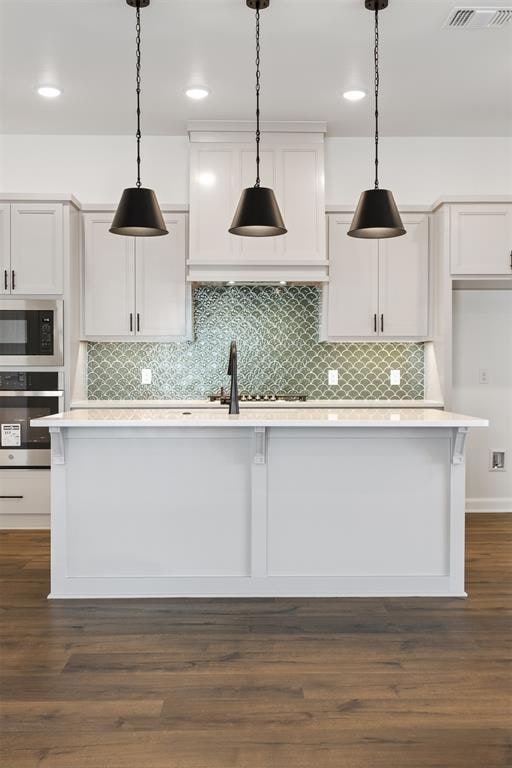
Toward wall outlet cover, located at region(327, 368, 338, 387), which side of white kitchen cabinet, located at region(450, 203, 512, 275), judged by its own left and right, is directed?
right

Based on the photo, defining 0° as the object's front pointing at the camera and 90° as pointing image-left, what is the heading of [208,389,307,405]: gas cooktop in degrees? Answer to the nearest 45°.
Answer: approximately 0°

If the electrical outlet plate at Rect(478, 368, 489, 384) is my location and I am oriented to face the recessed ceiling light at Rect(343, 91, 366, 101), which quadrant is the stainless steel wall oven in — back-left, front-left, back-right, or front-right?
front-right

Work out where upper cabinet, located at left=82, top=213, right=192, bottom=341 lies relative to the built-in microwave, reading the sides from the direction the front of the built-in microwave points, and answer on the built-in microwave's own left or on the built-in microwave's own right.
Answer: on the built-in microwave's own left

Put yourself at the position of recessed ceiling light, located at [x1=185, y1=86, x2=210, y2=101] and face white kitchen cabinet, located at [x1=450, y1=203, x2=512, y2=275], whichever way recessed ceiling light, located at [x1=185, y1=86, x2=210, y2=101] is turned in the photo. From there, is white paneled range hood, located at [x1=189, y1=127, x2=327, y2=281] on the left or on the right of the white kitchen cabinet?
left

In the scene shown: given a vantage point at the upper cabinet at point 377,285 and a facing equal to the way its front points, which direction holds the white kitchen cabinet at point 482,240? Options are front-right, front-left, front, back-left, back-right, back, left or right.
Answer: left

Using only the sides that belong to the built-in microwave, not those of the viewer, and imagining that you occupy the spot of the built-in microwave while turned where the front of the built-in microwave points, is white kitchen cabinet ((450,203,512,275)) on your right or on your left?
on your left

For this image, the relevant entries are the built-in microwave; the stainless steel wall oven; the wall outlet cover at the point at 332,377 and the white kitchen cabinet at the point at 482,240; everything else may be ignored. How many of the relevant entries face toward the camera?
4

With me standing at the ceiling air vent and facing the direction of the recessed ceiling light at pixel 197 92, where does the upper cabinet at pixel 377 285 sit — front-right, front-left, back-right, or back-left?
front-right

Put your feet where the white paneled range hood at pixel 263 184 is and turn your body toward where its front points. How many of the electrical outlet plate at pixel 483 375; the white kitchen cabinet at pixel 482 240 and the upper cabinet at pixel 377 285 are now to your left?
3

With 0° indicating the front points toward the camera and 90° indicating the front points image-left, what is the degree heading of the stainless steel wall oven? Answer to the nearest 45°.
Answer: approximately 0°

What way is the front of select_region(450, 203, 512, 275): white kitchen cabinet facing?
toward the camera

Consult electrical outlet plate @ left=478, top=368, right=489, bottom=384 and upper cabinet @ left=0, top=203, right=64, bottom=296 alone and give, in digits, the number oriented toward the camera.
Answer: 2

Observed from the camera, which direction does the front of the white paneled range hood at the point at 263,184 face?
facing the viewer
